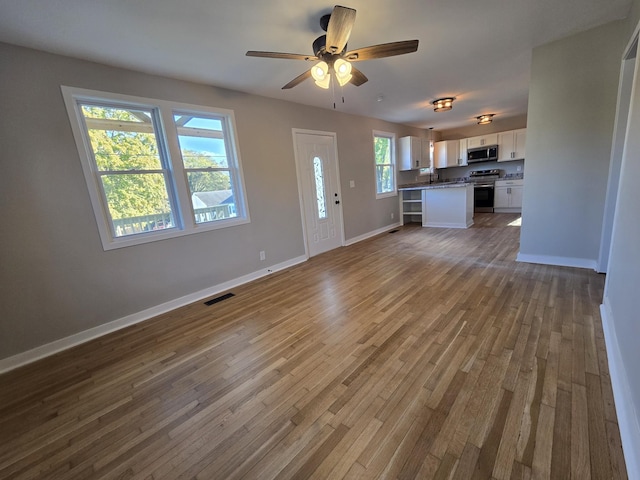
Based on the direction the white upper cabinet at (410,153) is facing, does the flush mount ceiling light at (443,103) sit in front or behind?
in front

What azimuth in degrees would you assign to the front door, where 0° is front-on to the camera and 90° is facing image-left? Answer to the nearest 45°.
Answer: approximately 315°

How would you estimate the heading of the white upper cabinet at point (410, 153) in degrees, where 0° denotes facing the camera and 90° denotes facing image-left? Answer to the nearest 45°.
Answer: approximately 315°

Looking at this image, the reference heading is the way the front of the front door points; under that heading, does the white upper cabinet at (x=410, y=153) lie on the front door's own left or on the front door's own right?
on the front door's own left

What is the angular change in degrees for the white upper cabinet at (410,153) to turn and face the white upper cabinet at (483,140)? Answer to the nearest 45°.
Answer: approximately 90° to its left

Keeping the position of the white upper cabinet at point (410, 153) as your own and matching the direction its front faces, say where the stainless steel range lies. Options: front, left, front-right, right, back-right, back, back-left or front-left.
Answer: left

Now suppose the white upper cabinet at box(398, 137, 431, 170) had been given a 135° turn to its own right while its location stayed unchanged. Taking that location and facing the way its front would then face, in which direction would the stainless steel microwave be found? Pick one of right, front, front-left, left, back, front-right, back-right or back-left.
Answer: back-right

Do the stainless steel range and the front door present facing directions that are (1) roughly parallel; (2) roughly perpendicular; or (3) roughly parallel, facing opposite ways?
roughly perpendicular

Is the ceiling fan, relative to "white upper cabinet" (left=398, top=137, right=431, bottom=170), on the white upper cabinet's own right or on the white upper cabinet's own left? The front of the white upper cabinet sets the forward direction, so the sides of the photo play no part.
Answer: on the white upper cabinet's own right
